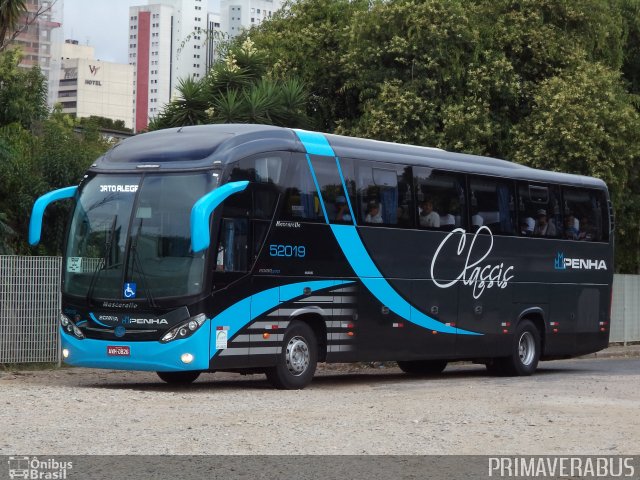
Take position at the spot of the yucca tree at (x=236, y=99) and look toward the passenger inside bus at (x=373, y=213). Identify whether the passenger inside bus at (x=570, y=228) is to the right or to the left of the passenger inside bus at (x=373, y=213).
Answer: left

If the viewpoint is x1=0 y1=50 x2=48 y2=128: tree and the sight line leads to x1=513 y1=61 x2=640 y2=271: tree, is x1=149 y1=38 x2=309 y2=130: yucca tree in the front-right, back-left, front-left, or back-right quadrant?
front-right

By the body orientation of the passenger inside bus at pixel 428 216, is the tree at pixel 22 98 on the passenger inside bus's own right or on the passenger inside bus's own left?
on the passenger inside bus's own right

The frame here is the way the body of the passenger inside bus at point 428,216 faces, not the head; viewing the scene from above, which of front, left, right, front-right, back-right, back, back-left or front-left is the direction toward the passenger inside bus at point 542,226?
back

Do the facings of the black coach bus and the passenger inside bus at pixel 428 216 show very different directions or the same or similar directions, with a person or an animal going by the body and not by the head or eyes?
same or similar directions

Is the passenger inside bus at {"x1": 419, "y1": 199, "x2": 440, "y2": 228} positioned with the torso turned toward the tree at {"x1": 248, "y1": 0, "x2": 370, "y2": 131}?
no

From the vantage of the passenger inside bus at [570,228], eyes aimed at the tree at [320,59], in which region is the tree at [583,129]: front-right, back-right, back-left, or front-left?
front-right

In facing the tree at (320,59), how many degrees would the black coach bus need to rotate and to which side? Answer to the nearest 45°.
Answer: approximately 135° to its right

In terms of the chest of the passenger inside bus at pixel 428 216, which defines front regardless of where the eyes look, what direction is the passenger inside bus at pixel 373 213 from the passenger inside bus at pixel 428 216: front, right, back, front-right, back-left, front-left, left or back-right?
front

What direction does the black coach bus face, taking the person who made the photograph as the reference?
facing the viewer and to the left of the viewer

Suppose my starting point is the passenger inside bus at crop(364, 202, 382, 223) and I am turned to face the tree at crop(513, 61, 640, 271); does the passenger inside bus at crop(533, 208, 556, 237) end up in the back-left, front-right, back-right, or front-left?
front-right

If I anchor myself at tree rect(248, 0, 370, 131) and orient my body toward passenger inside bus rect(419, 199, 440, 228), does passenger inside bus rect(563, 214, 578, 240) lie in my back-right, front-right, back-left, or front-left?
front-left

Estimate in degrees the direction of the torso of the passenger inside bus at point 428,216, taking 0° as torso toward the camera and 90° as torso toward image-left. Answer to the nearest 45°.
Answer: approximately 45°
